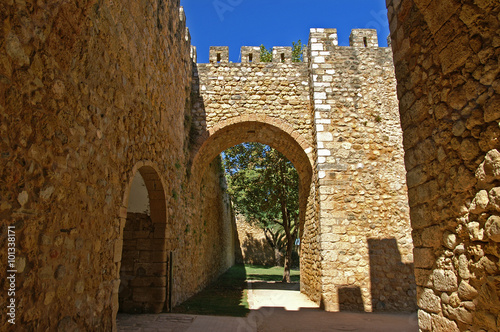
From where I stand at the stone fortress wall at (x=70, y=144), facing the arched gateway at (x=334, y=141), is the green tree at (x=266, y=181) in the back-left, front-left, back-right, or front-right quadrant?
front-left

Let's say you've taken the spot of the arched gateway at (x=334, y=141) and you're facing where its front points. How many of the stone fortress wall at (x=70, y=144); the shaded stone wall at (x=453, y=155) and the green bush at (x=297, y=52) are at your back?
1

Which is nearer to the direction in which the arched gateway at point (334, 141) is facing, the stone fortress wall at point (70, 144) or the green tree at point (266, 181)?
the stone fortress wall

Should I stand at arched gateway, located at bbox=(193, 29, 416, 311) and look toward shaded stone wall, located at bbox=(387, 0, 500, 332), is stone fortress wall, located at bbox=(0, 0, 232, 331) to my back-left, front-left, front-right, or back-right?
front-right

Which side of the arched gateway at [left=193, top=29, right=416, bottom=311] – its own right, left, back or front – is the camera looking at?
front

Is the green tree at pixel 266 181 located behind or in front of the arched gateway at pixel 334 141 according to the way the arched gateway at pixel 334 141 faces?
behind

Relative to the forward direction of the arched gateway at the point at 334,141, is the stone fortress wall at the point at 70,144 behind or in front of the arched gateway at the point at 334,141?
in front

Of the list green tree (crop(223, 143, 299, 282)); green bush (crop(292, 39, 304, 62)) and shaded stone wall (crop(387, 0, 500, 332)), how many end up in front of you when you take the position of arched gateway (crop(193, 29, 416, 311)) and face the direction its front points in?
1

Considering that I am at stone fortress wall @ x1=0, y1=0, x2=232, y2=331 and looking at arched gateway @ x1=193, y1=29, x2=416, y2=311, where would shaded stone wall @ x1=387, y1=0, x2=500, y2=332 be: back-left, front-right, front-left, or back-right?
front-right

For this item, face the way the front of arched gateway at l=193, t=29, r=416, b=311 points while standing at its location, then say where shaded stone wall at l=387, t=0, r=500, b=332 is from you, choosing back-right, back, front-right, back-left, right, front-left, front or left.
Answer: front
